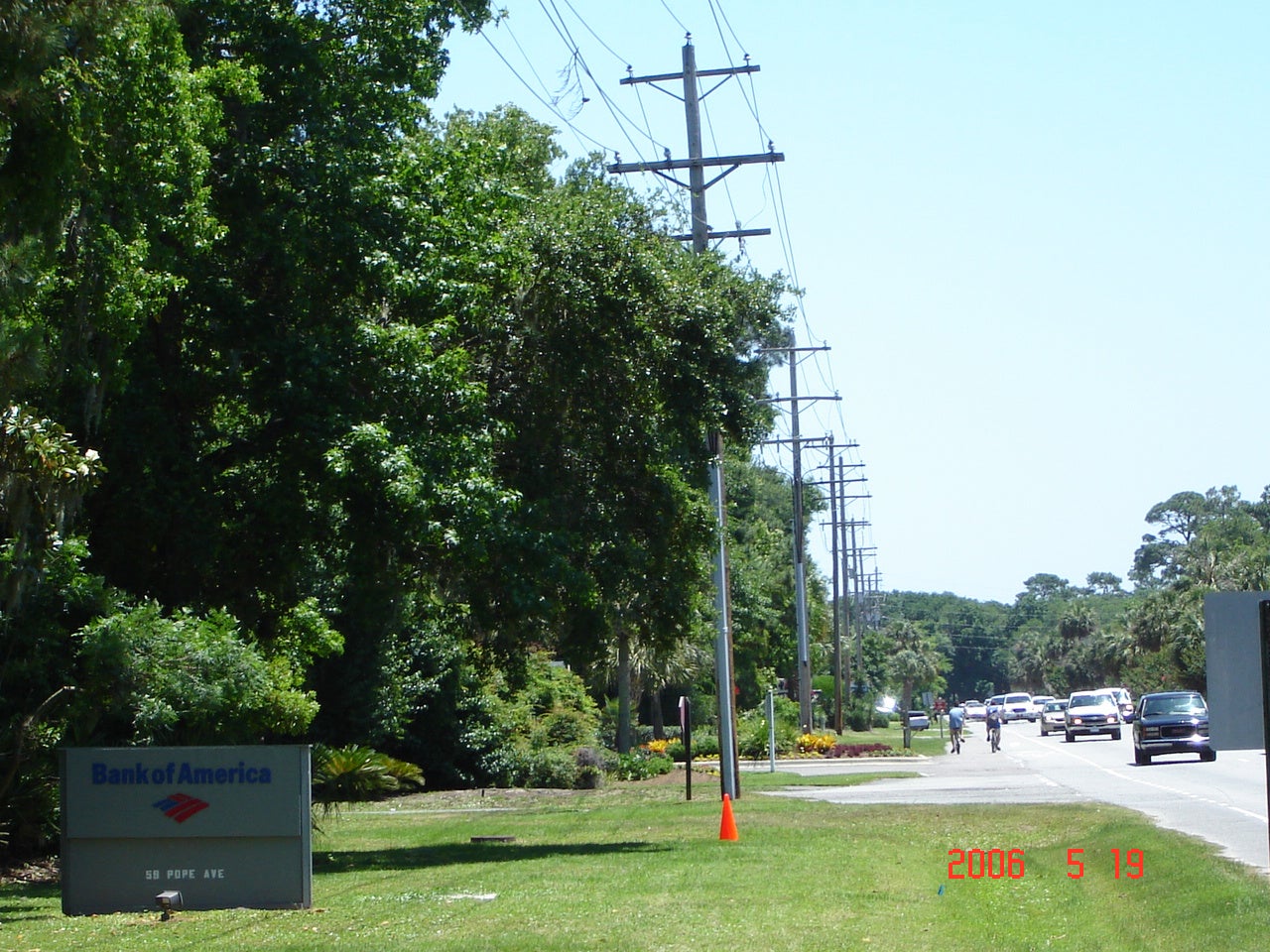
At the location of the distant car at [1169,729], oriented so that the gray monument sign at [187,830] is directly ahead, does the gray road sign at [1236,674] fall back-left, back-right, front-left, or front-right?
front-left

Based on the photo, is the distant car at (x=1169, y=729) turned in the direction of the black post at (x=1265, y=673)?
yes

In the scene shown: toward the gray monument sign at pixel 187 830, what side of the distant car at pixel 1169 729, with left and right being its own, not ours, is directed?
front

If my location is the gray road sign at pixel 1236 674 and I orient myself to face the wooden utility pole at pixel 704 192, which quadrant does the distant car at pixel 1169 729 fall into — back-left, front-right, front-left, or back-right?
front-right

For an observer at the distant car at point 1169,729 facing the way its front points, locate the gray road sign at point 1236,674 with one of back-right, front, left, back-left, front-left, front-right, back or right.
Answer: front

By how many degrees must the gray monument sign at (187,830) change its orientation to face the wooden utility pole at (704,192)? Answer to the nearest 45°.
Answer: approximately 135° to its left

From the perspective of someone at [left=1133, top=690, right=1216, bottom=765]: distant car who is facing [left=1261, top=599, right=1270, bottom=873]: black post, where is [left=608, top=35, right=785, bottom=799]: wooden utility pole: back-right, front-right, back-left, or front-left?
front-right

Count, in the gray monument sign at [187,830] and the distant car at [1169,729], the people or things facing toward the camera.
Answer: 2

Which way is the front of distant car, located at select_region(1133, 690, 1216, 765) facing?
toward the camera

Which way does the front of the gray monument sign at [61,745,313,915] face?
toward the camera
